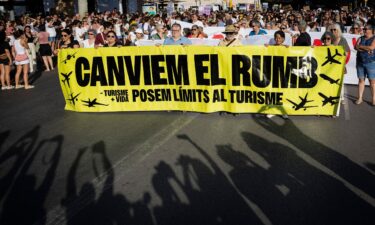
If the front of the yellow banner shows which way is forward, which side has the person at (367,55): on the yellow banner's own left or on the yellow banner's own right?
on the yellow banner's own left

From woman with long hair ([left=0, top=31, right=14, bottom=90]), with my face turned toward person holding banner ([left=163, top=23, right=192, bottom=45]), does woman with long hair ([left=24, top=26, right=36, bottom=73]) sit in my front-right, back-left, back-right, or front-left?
back-left

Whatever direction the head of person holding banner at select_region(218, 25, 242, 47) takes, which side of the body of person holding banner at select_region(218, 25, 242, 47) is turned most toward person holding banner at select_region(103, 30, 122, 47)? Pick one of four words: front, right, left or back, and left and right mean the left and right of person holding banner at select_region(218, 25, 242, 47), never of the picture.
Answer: right

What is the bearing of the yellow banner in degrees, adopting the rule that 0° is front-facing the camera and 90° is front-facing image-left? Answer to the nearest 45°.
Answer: approximately 0°
